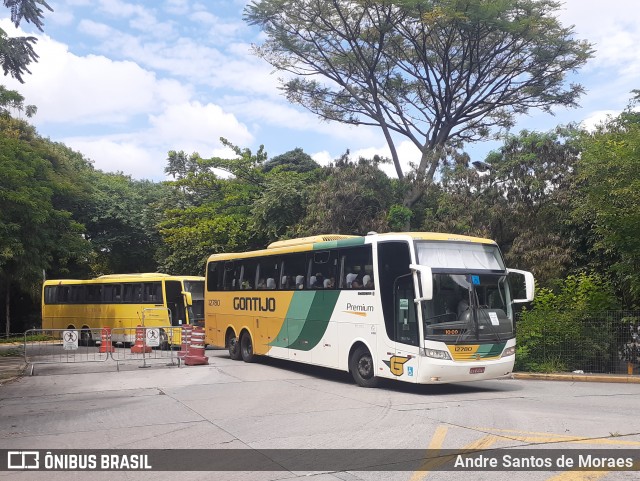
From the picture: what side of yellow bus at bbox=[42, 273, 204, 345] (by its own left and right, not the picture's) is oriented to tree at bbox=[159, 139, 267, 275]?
left

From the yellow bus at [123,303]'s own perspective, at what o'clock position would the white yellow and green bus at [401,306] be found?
the white yellow and green bus at [401,306] is roughly at 1 o'clock from the yellow bus at [123,303].

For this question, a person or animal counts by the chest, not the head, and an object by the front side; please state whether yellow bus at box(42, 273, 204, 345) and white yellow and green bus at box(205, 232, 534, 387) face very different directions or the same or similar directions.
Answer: same or similar directions

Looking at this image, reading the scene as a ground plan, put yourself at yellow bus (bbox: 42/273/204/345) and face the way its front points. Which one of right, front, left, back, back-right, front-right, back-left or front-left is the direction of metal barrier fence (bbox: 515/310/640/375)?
front

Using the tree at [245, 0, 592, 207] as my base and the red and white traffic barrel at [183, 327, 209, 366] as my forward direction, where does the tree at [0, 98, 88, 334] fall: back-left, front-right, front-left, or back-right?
front-right

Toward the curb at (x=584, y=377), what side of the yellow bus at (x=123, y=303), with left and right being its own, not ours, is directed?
front

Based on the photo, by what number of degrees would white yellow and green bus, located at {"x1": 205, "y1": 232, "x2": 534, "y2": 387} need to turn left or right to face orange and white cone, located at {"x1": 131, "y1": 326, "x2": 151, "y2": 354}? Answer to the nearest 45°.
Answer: approximately 180°

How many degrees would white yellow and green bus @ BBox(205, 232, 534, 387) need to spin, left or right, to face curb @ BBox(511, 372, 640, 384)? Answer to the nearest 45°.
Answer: approximately 90° to its left

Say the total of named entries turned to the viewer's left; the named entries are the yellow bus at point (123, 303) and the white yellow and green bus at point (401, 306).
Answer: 0

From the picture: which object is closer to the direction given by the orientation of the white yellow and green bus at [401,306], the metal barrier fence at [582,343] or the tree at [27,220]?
the metal barrier fence

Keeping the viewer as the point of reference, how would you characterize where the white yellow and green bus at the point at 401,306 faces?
facing the viewer and to the right of the viewer

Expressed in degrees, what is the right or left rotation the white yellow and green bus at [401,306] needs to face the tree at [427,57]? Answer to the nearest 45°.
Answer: approximately 135° to its left
